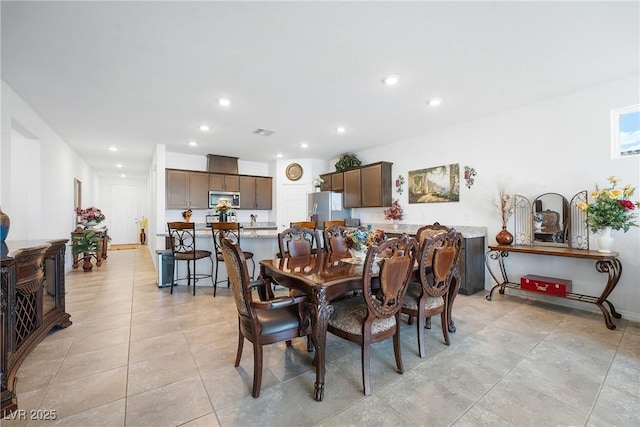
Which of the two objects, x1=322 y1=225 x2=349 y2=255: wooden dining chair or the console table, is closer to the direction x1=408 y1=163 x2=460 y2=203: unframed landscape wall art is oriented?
the wooden dining chair

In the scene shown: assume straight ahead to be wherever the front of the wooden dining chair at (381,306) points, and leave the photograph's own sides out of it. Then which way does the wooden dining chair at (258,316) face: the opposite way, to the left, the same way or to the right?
to the right

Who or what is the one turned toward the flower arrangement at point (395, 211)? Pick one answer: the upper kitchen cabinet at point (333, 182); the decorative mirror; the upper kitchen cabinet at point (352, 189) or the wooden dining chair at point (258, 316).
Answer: the wooden dining chair

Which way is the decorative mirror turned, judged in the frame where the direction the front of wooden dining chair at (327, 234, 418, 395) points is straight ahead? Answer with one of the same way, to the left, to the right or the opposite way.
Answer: to the left

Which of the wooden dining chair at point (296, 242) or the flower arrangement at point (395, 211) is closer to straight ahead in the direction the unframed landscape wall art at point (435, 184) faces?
the wooden dining chair

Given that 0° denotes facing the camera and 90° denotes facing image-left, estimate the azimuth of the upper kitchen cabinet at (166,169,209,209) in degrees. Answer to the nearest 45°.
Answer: approximately 0°

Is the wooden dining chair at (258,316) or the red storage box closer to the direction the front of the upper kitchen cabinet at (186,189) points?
the wooden dining chair

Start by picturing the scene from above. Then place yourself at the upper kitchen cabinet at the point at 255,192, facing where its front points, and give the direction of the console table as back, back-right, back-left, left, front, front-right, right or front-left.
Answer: front-left

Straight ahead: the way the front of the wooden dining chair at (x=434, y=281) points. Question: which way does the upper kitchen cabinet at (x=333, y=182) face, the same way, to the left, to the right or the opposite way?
to the left

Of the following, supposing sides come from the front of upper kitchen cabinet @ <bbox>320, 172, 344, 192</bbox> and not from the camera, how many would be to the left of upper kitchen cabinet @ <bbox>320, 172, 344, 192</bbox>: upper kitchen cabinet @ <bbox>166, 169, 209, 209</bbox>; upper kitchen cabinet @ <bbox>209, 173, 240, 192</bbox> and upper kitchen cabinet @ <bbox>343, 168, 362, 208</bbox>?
1

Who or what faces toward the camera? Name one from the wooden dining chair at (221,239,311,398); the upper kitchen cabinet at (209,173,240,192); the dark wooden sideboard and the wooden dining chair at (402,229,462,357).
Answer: the upper kitchen cabinet
